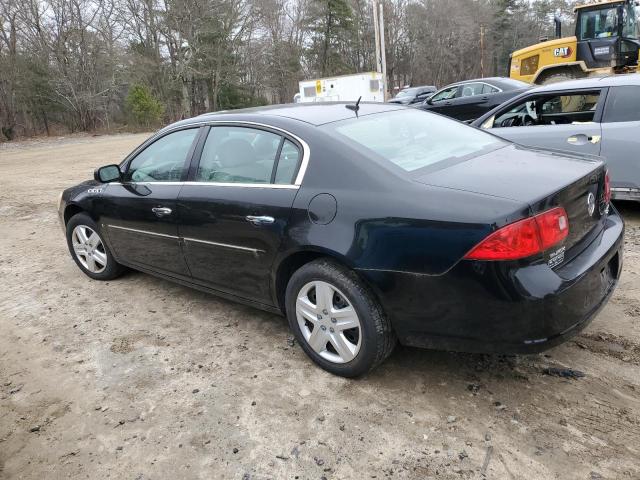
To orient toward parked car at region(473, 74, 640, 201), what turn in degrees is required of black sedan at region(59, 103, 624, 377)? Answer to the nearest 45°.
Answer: approximately 90° to its right

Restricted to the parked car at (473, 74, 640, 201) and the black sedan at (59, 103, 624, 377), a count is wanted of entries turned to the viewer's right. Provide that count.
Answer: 0

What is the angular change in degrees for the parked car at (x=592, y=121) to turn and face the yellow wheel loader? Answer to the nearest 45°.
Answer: approximately 90° to its right

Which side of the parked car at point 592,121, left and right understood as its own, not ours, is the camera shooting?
left

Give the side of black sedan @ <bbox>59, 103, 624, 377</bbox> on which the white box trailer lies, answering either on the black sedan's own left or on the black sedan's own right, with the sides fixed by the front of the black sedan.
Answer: on the black sedan's own right

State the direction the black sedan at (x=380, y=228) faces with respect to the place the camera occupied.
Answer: facing away from the viewer and to the left of the viewer
